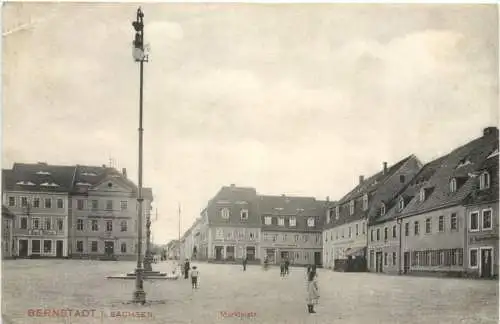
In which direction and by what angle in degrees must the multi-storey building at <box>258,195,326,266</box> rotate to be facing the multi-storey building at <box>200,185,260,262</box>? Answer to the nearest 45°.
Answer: approximately 45° to its right

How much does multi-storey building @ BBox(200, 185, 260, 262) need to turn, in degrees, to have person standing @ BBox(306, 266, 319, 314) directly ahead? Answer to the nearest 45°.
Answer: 0° — it already faces them

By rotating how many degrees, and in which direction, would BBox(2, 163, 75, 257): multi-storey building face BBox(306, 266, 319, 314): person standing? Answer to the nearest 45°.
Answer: approximately 45° to its left

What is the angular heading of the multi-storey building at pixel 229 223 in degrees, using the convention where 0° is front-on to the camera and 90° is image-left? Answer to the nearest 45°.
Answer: approximately 0°

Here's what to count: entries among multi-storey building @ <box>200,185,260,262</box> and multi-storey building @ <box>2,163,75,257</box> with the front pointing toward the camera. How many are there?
2
